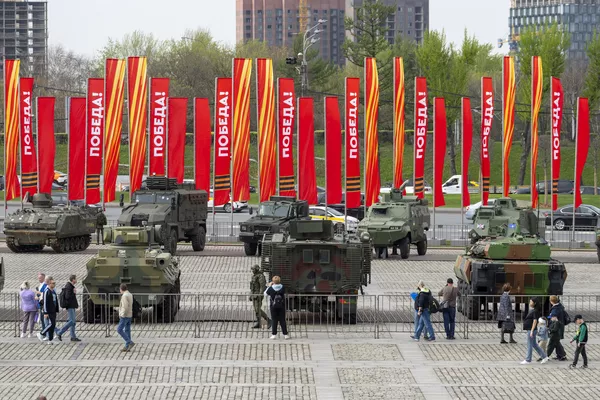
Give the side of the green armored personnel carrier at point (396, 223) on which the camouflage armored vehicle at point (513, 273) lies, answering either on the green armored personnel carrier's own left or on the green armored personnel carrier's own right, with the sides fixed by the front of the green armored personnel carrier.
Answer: on the green armored personnel carrier's own left

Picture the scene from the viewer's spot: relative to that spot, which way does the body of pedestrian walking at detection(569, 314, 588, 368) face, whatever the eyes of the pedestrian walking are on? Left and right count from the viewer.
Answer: facing to the left of the viewer

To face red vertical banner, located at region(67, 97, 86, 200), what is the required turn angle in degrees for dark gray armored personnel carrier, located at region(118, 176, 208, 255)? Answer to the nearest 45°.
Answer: approximately 90° to its right

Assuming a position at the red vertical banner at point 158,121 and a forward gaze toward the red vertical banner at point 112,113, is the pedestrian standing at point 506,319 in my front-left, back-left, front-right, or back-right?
back-left
